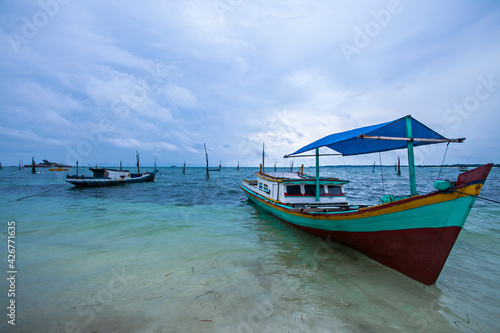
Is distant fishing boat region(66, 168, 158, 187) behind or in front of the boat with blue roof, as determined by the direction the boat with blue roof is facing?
behind

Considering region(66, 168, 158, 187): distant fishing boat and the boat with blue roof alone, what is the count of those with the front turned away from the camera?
0

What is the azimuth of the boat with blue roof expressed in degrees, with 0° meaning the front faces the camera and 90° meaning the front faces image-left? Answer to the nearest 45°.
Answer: approximately 315°

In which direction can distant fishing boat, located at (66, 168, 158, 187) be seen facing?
to the viewer's right

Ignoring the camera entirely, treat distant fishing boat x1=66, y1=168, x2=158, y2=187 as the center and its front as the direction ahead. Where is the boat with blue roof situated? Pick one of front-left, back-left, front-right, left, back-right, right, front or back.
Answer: right
